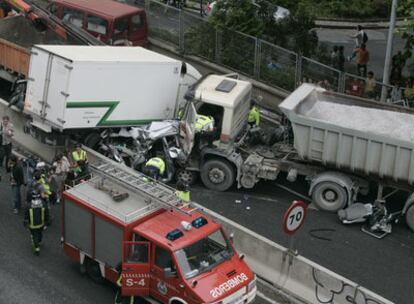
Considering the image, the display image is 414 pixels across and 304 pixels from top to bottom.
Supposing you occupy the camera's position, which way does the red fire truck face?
facing the viewer and to the right of the viewer

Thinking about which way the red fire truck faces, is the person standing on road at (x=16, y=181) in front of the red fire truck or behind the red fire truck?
behind

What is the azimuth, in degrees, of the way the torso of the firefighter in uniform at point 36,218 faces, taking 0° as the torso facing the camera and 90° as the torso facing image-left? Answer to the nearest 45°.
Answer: approximately 180°

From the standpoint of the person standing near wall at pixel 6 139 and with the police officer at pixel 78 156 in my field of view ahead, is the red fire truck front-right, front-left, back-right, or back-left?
front-right

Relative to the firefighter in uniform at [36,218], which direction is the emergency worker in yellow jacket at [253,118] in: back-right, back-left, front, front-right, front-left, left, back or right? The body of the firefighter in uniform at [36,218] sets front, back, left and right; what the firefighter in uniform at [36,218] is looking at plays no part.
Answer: front-right

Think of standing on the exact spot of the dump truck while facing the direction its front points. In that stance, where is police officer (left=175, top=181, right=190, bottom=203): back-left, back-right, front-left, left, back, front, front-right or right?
left

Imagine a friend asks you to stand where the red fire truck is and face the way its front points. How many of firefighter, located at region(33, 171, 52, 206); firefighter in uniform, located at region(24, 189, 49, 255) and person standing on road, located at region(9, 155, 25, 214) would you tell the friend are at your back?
3

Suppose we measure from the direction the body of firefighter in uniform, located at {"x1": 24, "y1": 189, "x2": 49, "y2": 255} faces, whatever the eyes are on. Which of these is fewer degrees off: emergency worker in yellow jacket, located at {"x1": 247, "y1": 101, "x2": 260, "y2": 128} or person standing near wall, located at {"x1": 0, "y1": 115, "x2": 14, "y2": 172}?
the person standing near wall

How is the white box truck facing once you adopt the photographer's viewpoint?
facing away from the viewer and to the right of the viewer

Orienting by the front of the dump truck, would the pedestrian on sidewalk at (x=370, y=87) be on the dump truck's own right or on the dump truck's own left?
on the dump truck's own right

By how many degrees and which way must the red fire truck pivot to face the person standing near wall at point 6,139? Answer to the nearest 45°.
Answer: approximately 180°

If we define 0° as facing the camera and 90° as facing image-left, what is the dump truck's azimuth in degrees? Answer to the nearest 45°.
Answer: approximately 135°

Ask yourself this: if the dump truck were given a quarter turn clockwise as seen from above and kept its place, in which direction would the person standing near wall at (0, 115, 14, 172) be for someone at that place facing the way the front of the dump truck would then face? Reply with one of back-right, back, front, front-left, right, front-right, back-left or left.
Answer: back-left

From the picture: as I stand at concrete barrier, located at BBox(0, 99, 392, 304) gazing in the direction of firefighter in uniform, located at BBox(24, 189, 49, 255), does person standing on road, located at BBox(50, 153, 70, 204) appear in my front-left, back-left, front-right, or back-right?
front-right

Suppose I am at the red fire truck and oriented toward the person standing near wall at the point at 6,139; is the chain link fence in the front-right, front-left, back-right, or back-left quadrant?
front-right

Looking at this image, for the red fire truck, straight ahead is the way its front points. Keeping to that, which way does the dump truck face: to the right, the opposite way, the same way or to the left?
the opposite way

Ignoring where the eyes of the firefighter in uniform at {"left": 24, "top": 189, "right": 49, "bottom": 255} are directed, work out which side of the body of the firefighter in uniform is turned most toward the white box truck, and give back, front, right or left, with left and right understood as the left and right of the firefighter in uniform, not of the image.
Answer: front
